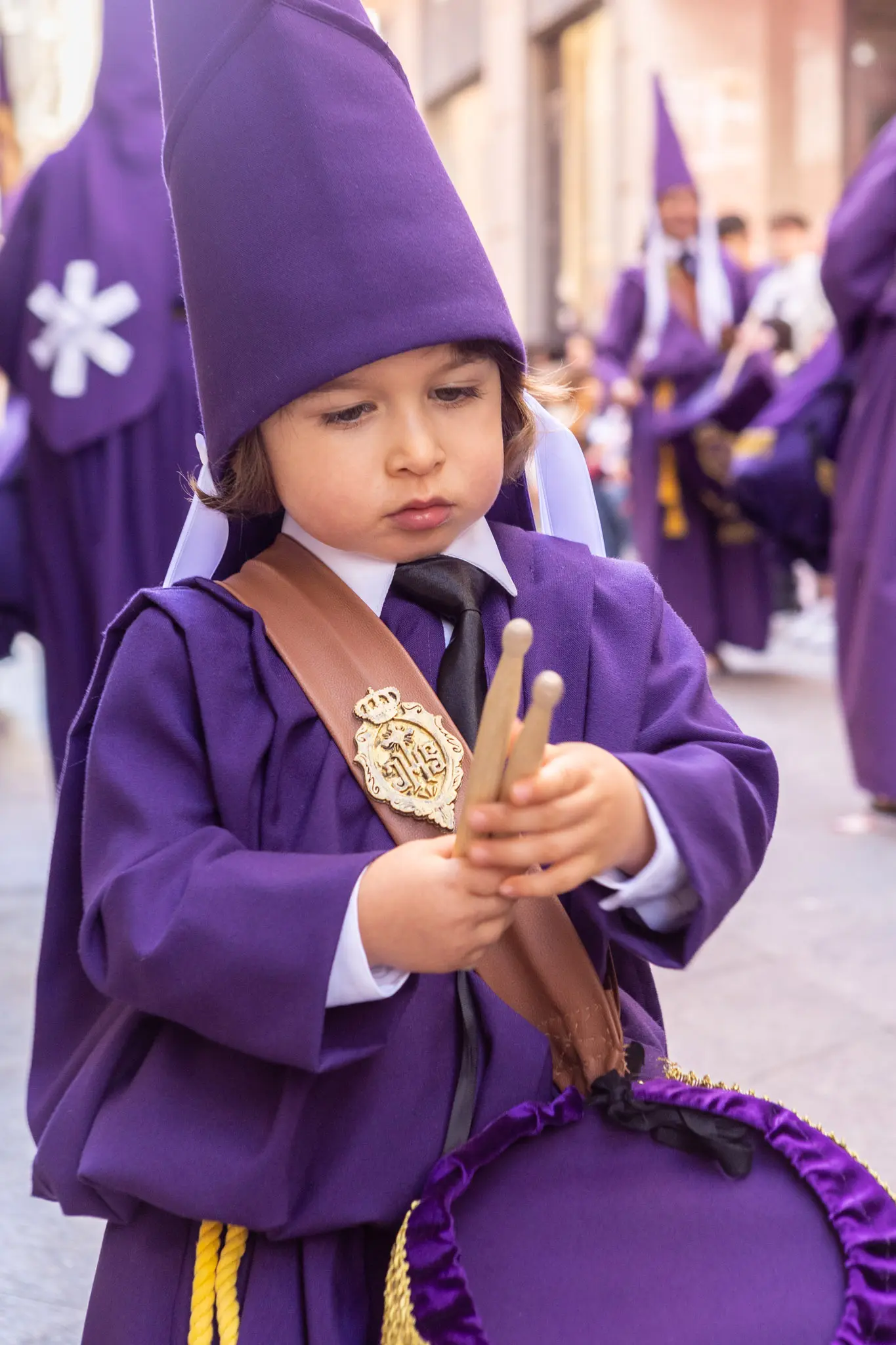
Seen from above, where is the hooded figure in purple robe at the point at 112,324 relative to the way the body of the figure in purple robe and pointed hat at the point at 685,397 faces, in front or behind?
in front

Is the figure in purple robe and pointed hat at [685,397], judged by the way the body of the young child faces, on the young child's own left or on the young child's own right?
on the young child's own left

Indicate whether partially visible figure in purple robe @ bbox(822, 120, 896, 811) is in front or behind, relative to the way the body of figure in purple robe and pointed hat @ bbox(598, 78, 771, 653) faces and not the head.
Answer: in front

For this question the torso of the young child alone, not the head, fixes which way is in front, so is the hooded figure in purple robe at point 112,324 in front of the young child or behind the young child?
behind

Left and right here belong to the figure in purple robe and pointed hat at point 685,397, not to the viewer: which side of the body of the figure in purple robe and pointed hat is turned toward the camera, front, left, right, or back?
front

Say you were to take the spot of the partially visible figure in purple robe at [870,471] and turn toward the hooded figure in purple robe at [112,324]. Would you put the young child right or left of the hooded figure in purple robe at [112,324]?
left

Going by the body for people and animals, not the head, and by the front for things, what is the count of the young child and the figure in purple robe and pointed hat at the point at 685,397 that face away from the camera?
0

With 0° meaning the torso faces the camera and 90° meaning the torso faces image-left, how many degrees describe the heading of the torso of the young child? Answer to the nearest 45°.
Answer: approximately 315°

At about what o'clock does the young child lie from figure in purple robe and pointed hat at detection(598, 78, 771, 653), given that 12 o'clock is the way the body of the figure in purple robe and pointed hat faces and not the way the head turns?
The young child is roughly at 12 o'clock from the figure in purple robe and pointed hat.
